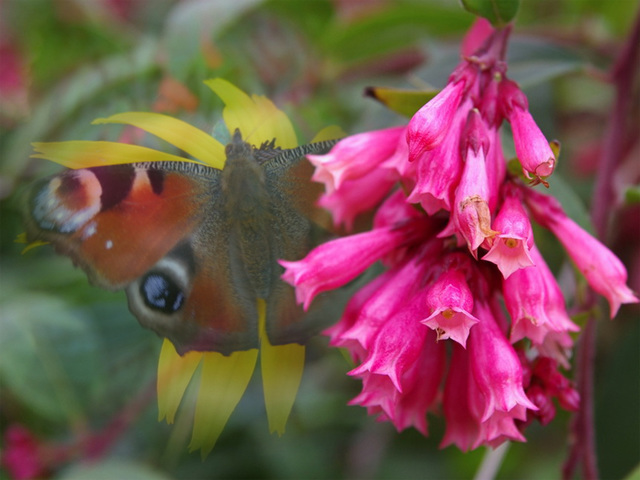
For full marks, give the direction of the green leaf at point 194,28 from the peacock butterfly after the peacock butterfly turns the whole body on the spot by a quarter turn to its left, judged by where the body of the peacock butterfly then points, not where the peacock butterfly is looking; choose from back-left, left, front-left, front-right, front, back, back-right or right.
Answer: right

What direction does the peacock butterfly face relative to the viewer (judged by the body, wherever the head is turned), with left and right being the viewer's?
facing away from the viewer
